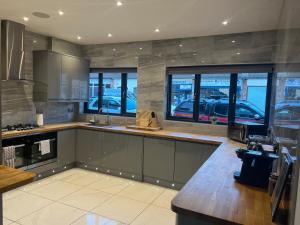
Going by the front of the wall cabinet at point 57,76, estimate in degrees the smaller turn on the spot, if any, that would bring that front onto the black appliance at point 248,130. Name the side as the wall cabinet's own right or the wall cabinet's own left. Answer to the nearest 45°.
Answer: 0° — it already faces it

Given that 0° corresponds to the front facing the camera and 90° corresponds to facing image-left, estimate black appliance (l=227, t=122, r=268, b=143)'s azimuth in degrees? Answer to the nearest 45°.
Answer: approximately 45°

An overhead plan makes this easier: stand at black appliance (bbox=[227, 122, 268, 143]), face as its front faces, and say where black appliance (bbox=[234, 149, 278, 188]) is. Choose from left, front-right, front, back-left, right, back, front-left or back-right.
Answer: front-left

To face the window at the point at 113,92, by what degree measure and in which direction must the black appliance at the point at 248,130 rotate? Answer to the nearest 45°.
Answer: approximately 45° to its right

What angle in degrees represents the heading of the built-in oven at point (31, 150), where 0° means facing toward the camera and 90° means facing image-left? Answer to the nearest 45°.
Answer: approximately 315°

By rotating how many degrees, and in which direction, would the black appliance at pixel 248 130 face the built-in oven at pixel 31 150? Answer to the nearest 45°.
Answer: approximately 45° to its right

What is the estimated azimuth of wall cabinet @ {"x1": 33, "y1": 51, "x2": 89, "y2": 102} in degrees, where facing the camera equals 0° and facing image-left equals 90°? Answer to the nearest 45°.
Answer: approximately 315°

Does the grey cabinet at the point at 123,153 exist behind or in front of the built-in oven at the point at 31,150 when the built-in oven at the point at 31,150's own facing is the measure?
in front

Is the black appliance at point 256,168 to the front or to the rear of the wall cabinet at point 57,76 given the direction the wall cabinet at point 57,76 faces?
to the front

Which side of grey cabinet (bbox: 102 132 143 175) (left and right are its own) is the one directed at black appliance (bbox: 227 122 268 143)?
left
